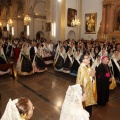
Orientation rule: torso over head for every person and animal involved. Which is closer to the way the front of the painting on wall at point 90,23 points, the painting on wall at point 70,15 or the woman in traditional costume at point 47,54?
the woman in traditional costume

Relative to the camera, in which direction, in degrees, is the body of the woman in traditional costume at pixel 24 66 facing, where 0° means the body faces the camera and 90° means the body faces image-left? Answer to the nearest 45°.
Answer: approximately 315°

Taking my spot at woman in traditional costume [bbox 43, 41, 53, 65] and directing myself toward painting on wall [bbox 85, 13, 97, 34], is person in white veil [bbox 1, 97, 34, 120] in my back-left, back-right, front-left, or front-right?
back-right

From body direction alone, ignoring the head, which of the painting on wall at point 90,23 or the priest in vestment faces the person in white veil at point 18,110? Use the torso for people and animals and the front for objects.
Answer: the painting on wall

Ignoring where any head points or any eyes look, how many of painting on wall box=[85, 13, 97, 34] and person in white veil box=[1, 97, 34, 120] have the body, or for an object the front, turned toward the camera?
1
